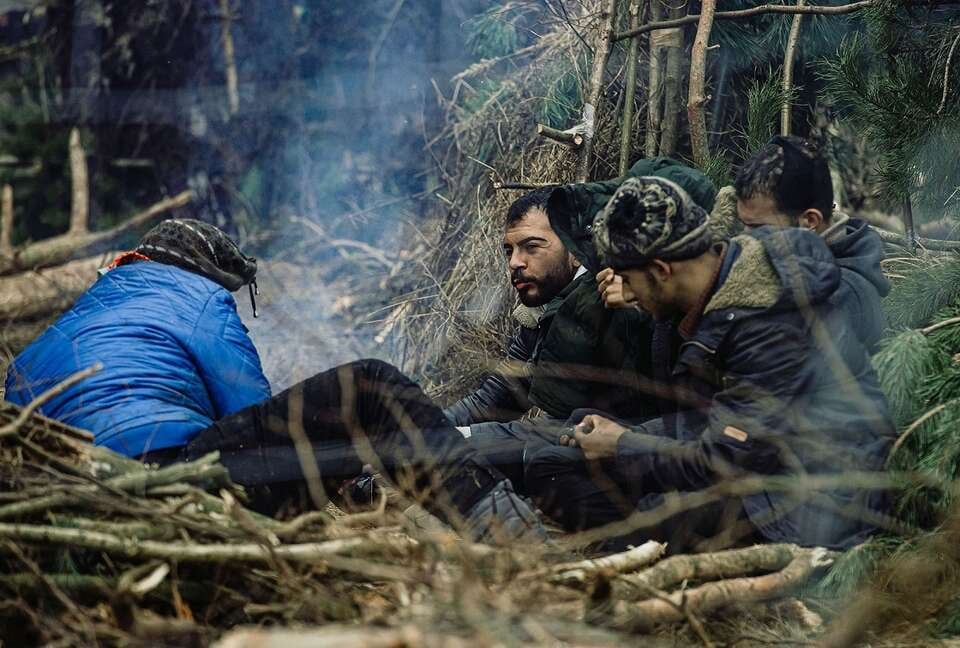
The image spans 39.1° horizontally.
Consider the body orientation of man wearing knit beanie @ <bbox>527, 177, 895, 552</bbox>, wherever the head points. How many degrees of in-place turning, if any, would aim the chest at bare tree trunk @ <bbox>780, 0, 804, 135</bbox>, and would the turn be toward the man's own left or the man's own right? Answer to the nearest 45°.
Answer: approximately 90° to the man's own right

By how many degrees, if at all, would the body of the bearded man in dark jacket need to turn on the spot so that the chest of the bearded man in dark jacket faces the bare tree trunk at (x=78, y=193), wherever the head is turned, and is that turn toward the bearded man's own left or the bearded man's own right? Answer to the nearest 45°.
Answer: approximately 90° to the bearded man's own right

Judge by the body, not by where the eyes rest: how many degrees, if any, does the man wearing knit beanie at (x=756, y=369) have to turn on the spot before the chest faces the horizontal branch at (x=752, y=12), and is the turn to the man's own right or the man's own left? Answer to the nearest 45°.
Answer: approximately 90° to the man's own right

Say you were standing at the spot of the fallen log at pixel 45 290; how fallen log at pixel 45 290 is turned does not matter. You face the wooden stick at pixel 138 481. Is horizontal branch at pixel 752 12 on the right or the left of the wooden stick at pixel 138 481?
left

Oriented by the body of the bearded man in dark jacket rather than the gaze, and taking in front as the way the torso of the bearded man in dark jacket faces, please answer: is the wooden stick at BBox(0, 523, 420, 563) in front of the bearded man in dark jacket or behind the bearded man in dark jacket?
in front

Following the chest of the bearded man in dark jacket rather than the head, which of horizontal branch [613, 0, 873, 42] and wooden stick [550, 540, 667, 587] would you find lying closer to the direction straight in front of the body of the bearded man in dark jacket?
the wooden stick

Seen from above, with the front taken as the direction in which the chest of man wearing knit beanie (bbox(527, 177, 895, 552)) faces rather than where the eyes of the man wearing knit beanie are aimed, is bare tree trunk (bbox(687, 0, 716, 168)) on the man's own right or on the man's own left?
on the man's own right

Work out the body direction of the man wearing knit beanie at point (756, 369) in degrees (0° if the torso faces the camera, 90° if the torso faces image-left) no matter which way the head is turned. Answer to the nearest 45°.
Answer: approximately 90°

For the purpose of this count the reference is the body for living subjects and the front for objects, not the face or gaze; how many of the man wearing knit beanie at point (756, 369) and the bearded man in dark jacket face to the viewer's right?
0

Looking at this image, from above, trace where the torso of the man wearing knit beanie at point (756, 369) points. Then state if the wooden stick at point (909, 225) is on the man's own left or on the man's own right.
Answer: on the man's own right

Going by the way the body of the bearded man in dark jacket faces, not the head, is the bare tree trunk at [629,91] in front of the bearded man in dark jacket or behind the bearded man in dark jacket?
behind

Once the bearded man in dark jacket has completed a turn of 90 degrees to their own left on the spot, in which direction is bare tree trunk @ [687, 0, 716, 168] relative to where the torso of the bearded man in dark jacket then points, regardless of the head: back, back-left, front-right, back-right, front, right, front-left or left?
left

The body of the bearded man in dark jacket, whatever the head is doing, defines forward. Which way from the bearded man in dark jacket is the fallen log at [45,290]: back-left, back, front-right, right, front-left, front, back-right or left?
right

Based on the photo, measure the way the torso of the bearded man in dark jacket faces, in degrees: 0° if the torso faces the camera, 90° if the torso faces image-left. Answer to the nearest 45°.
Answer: approximately 45°

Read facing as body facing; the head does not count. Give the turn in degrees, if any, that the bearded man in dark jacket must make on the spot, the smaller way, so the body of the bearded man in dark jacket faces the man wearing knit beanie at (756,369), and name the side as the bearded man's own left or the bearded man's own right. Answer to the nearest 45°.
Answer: approximately 90° to the bearded man's own left

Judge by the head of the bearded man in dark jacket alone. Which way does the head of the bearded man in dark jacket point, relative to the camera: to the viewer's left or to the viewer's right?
to the viewer's left
